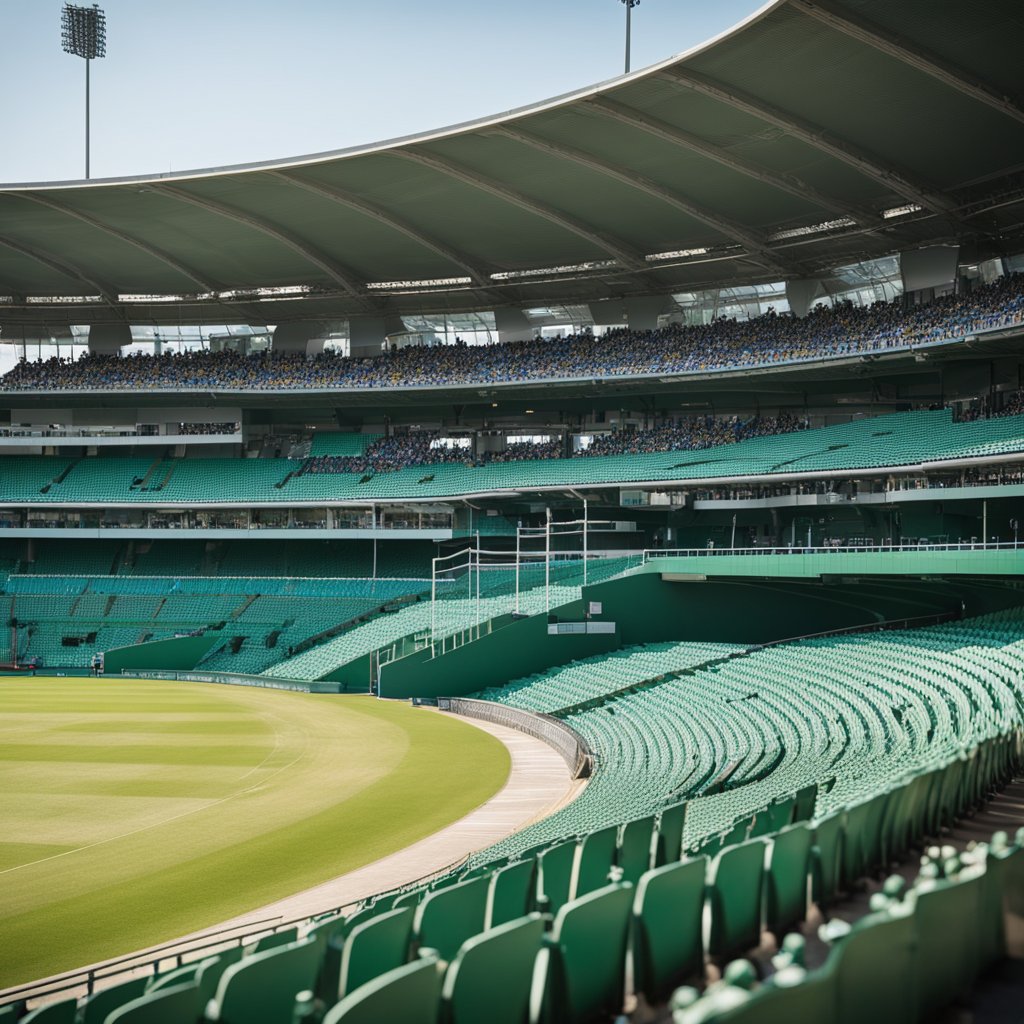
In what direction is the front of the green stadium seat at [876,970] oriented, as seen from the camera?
facing away from the viewer and to the left of the viewer

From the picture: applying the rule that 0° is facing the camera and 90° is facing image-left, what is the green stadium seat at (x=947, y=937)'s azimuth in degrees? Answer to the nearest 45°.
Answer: approximately 135°

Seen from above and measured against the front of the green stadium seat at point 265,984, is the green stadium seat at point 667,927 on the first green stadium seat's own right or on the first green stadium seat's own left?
on the first green stadium seat's own right
